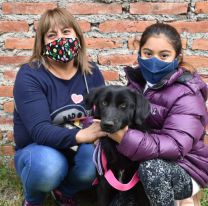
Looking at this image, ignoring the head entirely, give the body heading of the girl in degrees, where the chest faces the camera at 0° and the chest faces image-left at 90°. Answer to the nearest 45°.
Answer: approximately 45°

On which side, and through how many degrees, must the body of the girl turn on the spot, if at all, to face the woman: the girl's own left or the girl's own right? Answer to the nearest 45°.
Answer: approximately 45° to the girl's own right
